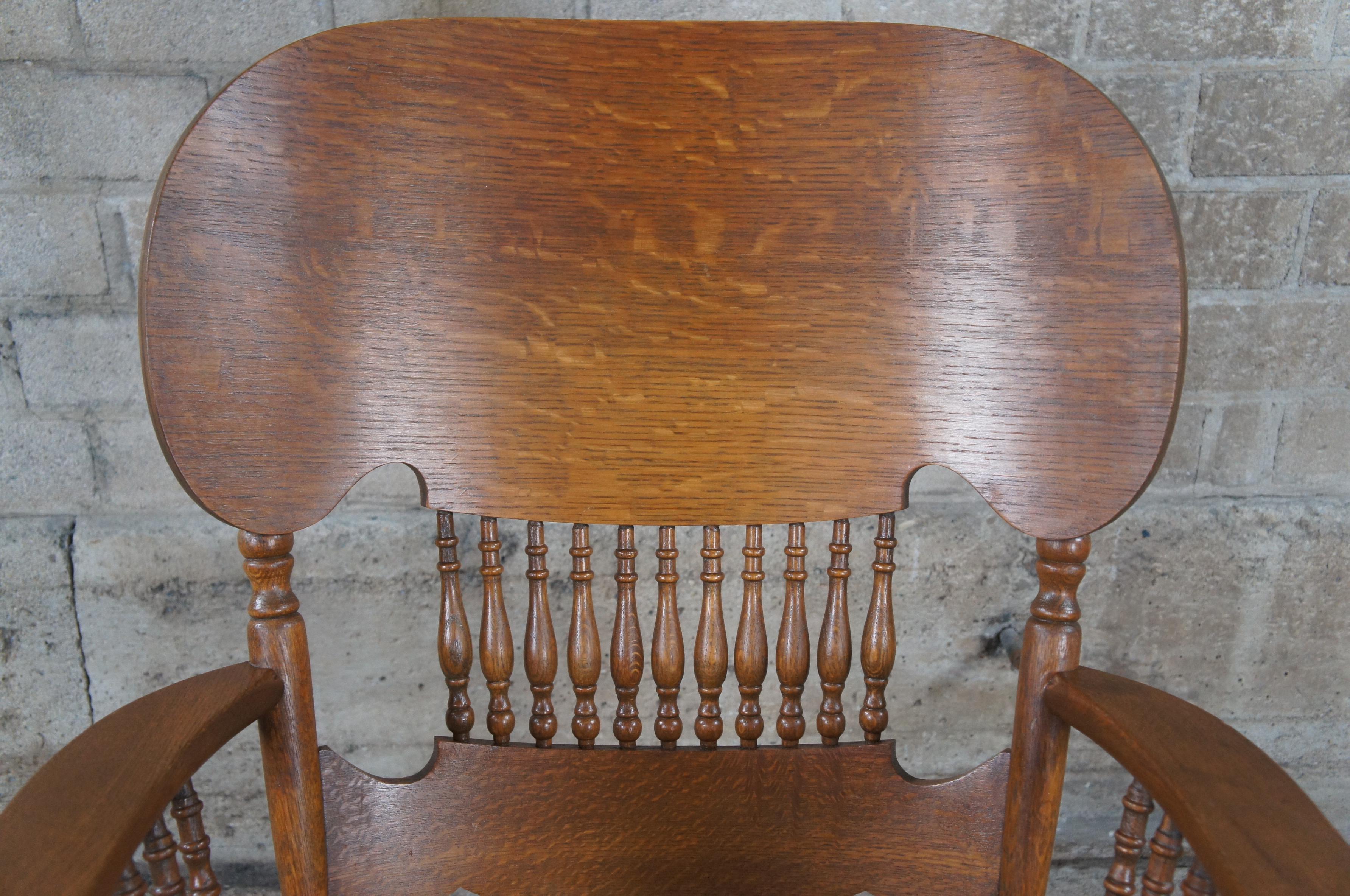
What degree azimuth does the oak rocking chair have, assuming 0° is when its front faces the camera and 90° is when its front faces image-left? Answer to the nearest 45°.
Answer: approximately 0°
